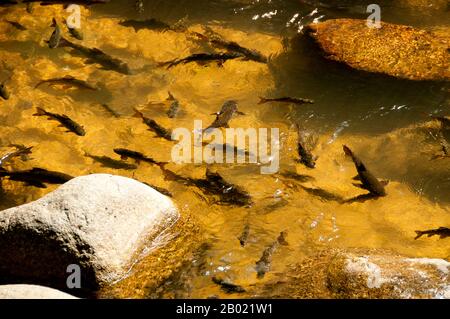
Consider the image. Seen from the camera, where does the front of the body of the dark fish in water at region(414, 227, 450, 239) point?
to the viewer's right

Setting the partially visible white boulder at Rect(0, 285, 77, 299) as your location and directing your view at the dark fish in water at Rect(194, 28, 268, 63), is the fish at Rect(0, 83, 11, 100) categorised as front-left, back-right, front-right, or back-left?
front-left

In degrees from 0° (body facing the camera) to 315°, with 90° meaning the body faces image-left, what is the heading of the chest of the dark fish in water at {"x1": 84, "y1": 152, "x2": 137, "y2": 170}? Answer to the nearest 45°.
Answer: approximately 270°

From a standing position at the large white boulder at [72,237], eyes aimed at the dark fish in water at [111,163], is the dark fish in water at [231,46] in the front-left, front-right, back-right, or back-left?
front-right

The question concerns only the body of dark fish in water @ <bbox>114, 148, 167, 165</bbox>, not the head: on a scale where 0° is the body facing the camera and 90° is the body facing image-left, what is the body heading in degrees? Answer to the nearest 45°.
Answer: approximately 90°

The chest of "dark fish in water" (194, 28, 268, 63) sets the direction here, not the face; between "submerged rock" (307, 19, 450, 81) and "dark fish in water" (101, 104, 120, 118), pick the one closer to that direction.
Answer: the submerged rock

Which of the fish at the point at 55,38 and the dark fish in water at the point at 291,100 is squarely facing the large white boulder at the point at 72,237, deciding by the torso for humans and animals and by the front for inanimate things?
the fish
